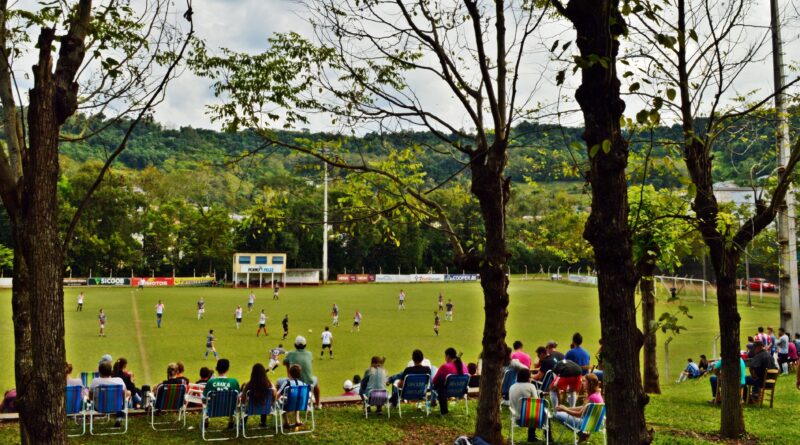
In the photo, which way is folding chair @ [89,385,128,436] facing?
away from the camera

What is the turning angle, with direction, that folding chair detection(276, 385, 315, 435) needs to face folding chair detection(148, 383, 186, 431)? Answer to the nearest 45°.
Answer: approximately 90° to its left

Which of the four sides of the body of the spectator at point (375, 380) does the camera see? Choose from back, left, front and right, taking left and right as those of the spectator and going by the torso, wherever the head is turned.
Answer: back

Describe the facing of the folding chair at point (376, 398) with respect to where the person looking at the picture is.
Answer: facing away from the viewer

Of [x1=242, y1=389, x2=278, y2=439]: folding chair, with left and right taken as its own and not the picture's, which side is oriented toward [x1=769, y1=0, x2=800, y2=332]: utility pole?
right

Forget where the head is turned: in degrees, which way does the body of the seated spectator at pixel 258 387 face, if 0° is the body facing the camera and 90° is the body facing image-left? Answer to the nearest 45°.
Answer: approximately 180°

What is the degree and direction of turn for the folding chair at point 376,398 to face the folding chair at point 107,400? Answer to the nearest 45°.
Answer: approximately 90° to its left

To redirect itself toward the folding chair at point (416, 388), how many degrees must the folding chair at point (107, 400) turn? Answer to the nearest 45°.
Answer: approximately 90° to its right

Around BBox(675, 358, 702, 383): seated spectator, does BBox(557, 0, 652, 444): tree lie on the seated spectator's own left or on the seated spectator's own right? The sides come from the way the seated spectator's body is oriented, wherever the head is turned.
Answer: on the seated spectator's own left

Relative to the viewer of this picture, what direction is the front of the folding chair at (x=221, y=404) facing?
facing away from the viewer

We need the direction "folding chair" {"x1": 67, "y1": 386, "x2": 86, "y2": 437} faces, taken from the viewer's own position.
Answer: facing away from the viewer

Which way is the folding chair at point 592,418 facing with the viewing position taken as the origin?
facing away from the viewer and to the left of the viewer

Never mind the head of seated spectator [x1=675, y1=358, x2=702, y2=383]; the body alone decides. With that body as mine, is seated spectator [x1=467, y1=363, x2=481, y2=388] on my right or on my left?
on my left

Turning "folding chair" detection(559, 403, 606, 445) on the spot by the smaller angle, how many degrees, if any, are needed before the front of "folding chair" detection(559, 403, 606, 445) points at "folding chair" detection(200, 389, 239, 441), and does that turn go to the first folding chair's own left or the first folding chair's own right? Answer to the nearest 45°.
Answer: approximately 45° to the first folding chair's own left

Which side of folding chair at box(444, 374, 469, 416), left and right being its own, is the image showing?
back

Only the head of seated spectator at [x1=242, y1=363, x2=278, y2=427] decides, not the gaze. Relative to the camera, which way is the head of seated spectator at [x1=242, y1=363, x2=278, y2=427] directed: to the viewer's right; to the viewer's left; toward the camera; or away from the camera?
away from the camera

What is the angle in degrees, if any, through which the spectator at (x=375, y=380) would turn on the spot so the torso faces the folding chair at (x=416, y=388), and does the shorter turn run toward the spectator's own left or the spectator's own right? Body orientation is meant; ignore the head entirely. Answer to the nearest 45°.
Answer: approximately 135° to the spectator's own right

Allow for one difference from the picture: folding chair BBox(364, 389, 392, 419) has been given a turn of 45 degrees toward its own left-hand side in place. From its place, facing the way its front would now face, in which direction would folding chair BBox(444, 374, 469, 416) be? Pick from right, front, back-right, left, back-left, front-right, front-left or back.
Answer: back-right

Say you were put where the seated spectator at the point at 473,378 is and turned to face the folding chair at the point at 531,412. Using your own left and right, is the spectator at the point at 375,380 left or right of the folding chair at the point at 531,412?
right
